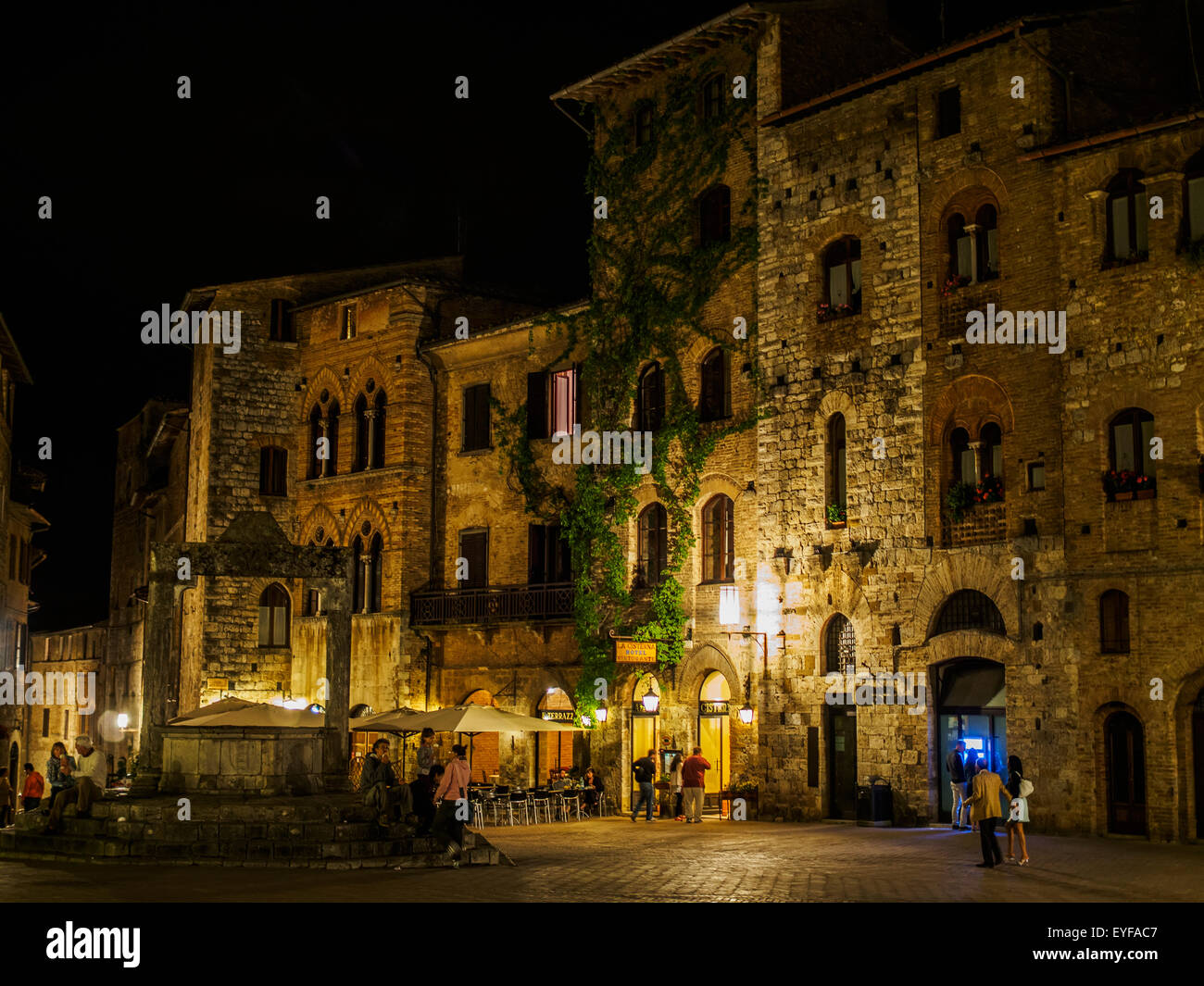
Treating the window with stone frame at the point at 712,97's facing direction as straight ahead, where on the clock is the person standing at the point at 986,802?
The person standing is roughly at 10 o'clock from the window with stone frame.

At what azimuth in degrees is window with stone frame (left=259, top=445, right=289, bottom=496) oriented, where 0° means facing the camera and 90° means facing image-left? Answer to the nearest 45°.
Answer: approximately 0°

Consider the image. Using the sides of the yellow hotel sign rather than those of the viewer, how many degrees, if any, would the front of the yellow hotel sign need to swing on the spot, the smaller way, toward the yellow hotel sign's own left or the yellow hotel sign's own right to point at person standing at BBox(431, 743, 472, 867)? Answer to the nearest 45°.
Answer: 0° — it already faces them

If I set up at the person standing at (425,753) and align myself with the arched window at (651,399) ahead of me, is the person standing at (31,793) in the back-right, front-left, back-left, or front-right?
back-left

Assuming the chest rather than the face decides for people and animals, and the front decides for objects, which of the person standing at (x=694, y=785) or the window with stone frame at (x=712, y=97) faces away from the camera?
the person standing

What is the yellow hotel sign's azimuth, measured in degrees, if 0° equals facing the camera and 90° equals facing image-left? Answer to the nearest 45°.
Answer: approximately 0°

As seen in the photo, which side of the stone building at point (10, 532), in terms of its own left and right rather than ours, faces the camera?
right

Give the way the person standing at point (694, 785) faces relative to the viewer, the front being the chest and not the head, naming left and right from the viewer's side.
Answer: facing away from the viewer

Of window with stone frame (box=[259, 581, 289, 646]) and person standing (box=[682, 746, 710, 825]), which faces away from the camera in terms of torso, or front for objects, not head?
the person standing

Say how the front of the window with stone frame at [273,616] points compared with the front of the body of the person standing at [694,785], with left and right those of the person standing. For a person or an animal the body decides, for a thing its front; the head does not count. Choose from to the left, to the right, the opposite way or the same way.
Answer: the opposite way
